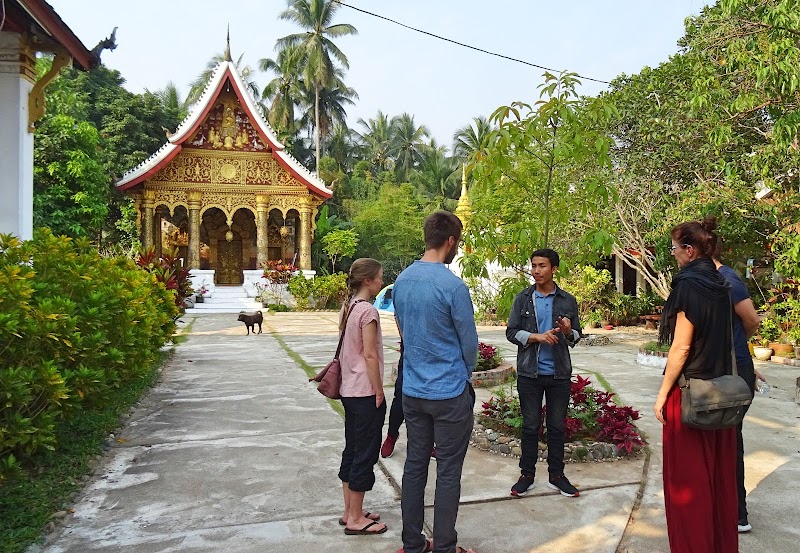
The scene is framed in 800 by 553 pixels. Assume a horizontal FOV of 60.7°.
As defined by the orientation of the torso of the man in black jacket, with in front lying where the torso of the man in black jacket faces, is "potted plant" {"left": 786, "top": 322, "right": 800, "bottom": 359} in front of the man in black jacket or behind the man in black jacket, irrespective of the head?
behind

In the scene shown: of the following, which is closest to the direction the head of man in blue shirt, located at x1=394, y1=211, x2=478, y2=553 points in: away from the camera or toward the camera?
away from the camera

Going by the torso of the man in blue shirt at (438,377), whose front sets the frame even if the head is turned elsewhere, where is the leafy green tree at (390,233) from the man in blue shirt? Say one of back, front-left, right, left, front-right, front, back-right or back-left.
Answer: front-left

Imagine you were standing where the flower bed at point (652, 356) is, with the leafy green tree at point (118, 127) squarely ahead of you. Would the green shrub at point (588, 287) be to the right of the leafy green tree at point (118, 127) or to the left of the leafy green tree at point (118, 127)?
right

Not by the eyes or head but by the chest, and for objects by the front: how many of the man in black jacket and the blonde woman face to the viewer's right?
1

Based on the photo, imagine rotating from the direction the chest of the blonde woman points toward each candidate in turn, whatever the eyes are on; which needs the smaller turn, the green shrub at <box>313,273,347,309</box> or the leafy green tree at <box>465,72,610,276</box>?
the leafy green tree

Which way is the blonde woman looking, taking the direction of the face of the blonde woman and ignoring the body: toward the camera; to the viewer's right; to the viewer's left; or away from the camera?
to the viewer's right

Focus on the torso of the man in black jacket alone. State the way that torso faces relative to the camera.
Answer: toward the camera

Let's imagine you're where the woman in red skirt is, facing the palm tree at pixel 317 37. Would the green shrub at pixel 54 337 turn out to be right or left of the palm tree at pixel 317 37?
left

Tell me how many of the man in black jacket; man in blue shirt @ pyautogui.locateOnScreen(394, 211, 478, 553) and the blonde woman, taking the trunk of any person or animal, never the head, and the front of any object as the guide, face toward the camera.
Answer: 1

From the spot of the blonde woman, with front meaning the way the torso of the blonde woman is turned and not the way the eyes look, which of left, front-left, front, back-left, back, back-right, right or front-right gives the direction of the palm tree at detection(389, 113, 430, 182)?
left

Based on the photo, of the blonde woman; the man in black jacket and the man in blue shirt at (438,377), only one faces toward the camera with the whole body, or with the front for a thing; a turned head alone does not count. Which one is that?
the man in black jacket

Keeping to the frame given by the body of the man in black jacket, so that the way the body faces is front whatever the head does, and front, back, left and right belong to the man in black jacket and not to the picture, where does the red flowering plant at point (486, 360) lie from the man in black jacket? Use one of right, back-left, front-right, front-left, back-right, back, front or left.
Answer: back

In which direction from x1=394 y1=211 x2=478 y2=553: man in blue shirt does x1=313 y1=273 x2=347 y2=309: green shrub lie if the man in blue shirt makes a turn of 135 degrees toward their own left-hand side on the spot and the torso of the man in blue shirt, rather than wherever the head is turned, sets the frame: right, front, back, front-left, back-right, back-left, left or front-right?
right

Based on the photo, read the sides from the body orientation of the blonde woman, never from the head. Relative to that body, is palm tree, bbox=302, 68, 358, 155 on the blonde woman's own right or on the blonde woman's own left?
on the blonde woman's own left

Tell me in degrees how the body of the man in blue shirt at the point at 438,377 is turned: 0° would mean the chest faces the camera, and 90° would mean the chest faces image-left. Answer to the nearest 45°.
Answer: approximately 225°

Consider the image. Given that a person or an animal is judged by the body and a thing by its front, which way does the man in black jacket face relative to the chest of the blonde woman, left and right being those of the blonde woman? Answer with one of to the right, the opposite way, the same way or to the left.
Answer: to the right

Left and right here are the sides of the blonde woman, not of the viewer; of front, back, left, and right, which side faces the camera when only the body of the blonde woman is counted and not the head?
right
